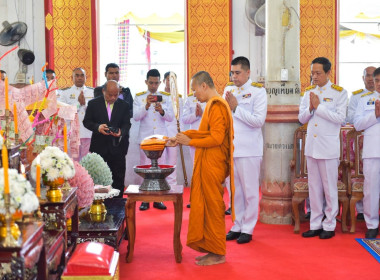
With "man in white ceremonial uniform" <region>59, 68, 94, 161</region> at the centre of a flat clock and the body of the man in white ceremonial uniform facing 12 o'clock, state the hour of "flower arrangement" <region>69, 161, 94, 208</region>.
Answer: The flower arrangement is roughly at 12 o'clock from the man in white ceremonial uniform.

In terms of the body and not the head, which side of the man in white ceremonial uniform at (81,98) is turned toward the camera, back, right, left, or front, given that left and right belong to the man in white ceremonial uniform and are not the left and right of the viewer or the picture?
front

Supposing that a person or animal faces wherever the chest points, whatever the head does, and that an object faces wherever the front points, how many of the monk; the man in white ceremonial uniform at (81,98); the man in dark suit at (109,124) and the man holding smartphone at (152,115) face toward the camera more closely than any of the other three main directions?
3

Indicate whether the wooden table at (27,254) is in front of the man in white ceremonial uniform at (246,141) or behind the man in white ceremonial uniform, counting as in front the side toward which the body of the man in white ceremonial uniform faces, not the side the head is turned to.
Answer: in front

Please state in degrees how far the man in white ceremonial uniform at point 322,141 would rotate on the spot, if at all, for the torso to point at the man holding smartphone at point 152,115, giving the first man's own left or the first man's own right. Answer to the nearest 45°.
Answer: approximately 90° to the first man's own right

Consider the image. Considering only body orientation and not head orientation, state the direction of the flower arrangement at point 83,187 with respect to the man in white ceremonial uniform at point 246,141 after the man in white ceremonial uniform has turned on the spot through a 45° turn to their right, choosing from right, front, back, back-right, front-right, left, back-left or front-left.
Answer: front-left

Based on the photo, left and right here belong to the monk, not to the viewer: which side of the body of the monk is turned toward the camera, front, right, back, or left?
left

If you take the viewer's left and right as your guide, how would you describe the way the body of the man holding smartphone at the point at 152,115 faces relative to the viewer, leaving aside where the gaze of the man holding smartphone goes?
facing the viewer

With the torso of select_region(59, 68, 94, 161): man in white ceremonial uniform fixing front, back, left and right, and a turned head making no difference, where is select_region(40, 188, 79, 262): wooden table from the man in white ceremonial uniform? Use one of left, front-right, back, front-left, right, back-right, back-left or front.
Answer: front

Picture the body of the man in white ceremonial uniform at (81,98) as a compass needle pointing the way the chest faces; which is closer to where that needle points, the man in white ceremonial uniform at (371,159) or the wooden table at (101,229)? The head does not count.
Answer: the wooden table

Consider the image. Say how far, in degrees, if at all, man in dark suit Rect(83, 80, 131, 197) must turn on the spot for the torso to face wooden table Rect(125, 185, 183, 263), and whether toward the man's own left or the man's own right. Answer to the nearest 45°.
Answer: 0° — they already face it

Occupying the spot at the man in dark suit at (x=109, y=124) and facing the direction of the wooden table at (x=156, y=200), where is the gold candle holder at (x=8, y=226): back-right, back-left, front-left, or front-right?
front-right

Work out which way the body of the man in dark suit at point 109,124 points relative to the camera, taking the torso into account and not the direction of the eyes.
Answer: toward the camera

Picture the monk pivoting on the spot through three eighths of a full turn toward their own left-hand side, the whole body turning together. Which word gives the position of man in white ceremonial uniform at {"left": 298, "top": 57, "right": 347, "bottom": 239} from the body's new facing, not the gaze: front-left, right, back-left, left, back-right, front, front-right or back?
left

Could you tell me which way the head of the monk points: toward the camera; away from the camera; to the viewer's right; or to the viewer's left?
to the viewer's left
